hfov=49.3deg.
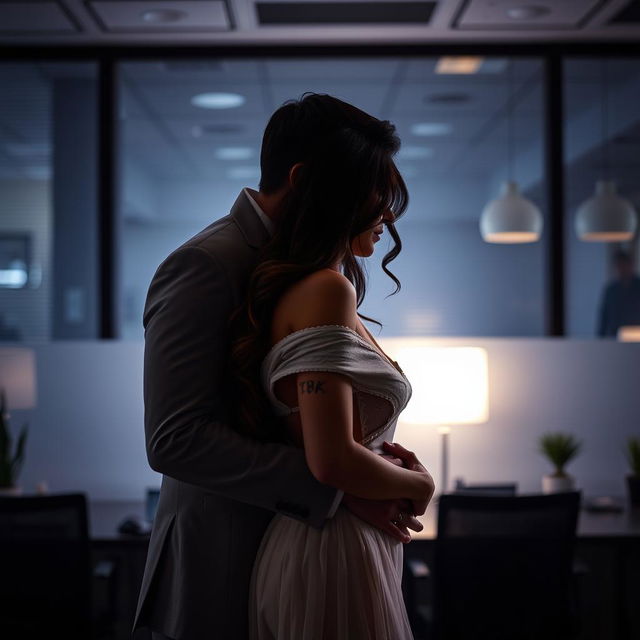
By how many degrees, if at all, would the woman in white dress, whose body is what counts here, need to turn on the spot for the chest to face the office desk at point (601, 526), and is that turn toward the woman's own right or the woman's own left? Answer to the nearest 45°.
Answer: approximately 45° to the woman's own left

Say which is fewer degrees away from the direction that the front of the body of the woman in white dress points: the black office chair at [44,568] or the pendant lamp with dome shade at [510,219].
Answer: the pendant lamp with dome shade

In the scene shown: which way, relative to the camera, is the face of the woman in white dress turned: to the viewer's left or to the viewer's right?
to the viewer's right

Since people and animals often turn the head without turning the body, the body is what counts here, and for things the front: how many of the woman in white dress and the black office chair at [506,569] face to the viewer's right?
1

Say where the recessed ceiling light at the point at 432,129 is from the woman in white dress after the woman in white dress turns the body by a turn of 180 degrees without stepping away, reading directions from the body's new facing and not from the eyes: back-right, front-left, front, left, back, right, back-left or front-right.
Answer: right

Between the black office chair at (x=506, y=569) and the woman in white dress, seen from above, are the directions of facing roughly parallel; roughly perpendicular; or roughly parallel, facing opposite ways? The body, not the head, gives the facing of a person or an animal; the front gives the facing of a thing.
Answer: roughly perpendicular

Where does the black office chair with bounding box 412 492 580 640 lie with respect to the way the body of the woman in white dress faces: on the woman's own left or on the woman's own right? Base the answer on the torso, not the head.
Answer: on the woman's own left

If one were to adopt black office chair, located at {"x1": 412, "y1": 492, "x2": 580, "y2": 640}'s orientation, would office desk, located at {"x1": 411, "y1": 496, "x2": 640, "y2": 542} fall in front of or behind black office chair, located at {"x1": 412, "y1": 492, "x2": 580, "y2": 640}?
in front

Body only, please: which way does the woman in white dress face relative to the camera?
to the viewer's right

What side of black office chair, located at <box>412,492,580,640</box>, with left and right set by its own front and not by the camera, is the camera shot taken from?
back

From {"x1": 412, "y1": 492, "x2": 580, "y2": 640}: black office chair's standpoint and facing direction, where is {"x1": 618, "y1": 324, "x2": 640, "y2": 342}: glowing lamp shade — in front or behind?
in front
